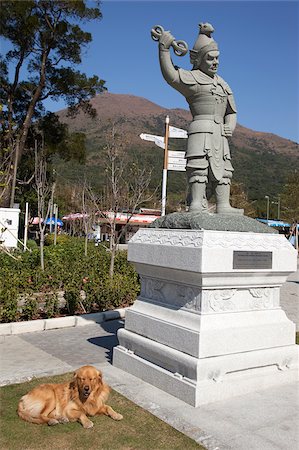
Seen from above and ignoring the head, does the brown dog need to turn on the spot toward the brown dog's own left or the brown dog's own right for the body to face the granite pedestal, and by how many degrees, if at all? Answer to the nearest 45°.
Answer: approximately 45° to the brown dog's own left

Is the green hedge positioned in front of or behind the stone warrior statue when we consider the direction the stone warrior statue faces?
behind

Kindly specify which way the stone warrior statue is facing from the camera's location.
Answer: facing the viewer and to the right of the viewer

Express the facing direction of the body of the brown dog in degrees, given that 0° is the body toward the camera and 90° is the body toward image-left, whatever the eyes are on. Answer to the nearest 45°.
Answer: approximately 315°

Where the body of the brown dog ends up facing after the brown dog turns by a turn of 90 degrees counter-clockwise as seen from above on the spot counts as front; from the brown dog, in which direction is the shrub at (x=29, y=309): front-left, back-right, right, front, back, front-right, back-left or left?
front-left

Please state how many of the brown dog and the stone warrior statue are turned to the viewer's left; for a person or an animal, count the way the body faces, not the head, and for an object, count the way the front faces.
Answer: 0

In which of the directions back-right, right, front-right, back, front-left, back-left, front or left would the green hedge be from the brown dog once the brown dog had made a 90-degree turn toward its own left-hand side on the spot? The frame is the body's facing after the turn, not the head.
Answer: front-left

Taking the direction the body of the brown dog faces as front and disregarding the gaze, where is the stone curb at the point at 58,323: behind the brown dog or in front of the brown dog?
behind
